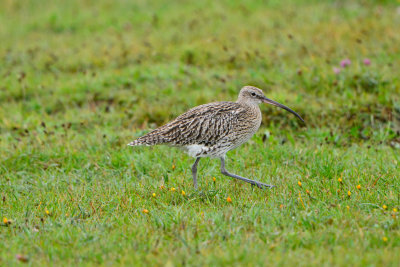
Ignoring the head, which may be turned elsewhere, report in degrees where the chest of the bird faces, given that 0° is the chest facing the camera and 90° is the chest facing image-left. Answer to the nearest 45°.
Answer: approximately 270°
